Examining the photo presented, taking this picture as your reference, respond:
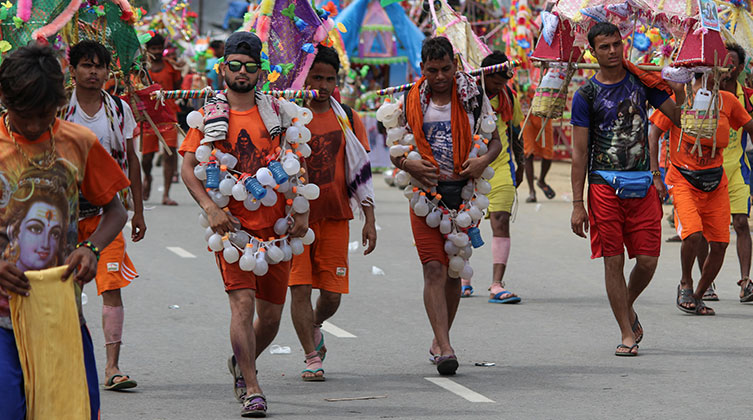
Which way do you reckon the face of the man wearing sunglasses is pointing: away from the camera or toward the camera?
toward the camera

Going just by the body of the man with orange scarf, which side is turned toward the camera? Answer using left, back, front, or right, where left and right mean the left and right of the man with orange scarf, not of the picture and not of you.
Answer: front

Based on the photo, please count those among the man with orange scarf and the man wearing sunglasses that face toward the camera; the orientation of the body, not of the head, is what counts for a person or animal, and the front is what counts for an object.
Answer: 2

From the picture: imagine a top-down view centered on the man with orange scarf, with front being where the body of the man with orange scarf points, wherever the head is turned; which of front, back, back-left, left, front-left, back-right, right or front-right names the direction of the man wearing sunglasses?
front-right

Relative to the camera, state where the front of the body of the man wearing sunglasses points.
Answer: toward the camera

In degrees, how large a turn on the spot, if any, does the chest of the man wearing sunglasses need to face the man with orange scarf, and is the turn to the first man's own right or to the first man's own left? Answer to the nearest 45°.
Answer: approximately 135° to the first man's own left

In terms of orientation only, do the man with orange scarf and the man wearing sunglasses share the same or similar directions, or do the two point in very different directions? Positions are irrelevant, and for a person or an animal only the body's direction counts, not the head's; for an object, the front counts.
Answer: same or similar directions
